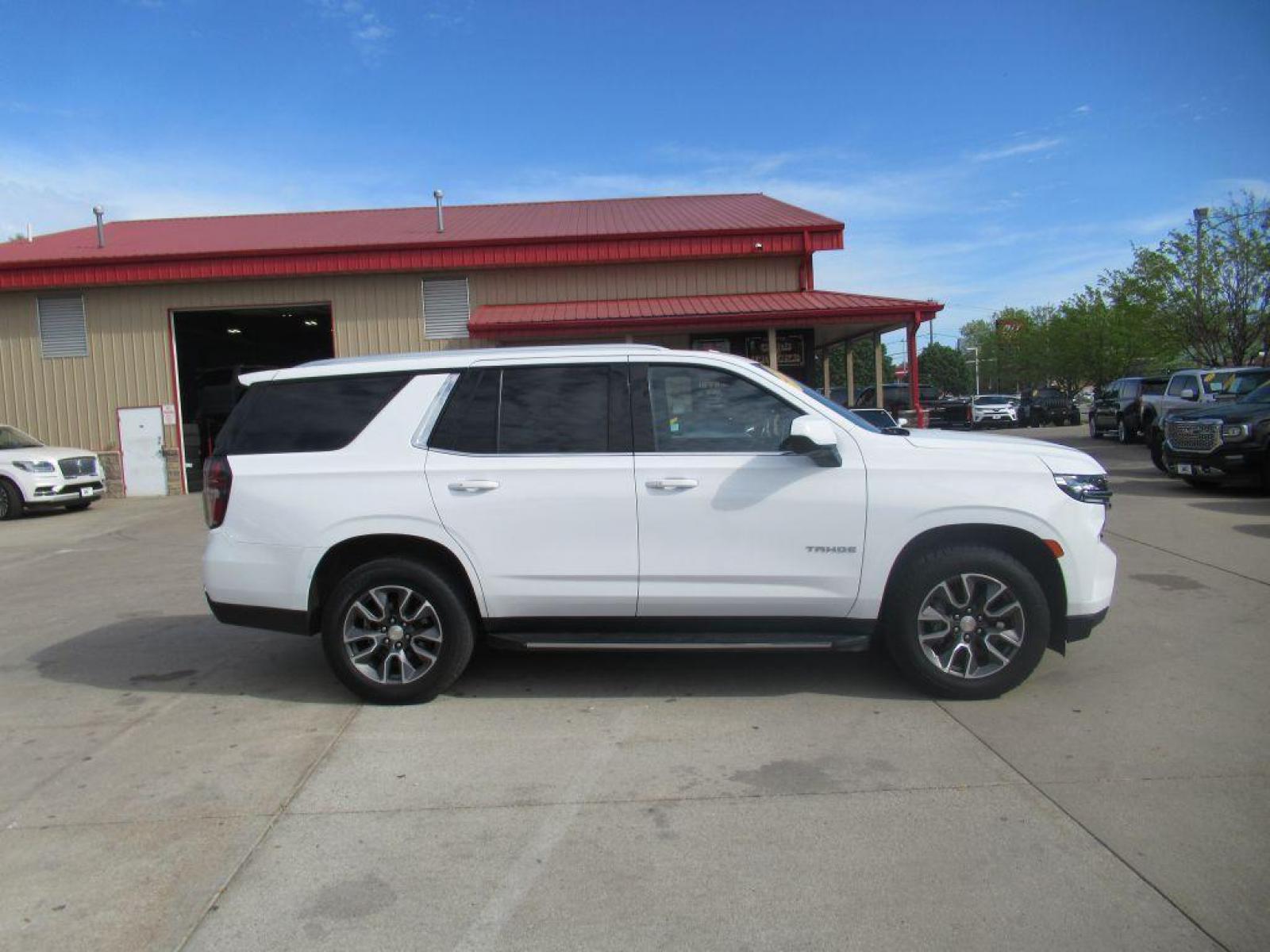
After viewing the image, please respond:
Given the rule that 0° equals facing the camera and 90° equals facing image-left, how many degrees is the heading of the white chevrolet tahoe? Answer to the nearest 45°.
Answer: approximately 270°

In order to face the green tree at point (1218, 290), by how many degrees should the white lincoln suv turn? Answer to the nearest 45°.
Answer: approximately 45° to its left

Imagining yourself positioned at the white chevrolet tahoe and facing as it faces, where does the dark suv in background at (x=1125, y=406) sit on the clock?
The dark suv in background is roughly at 10 o'clock from the white chevrolet tahoe.

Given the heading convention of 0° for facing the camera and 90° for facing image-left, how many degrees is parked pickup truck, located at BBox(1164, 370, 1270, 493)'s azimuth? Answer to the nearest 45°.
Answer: approximately 45°

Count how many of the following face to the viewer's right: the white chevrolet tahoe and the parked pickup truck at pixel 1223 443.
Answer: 1

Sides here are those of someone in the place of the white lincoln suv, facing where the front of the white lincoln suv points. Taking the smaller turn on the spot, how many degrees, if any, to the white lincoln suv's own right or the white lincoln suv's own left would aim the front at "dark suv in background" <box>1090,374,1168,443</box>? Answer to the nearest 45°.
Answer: approximately 45° to the white lincoln suv's own left

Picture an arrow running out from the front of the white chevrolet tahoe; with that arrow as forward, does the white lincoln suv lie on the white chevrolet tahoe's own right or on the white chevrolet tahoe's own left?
on the white chevrolet tahoe's own left

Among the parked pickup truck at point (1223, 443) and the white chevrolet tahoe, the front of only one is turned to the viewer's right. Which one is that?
the white chevrolet tahoe
